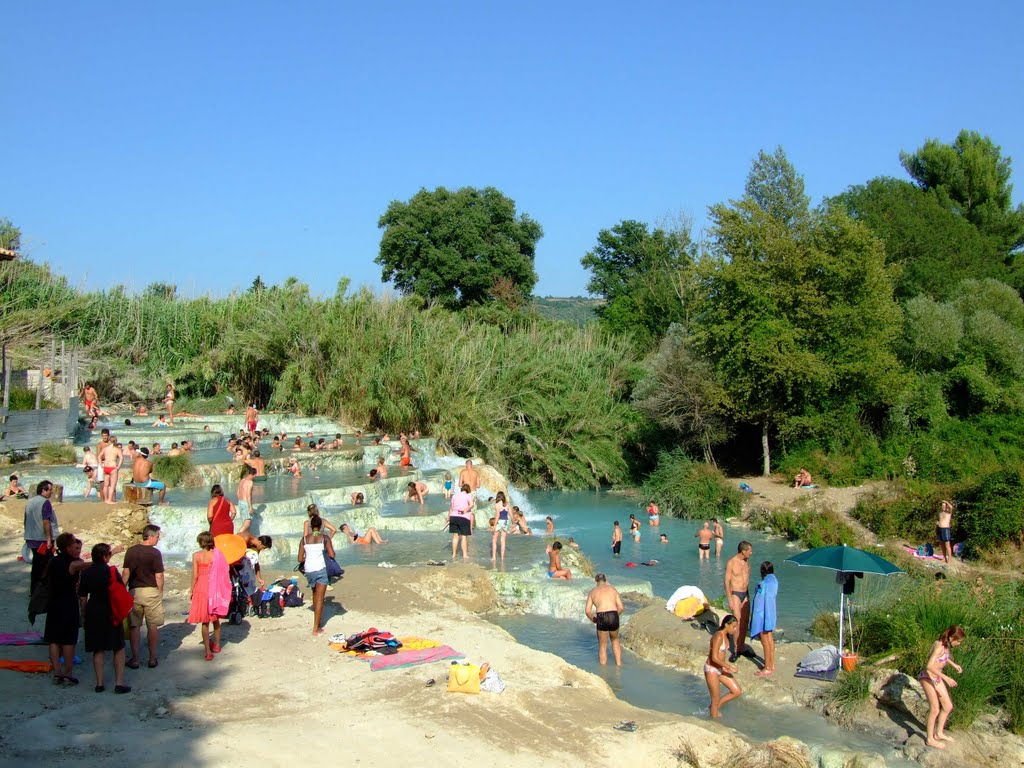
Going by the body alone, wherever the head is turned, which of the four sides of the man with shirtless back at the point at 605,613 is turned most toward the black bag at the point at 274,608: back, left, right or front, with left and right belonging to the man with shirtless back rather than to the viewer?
left

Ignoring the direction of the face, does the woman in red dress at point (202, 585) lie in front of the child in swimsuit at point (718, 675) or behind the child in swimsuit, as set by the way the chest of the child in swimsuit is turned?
behind

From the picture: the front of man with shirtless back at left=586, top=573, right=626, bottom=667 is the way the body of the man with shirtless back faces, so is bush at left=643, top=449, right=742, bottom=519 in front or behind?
in front

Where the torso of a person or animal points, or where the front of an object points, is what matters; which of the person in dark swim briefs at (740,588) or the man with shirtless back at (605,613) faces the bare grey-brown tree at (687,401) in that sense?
the man with shirtless back

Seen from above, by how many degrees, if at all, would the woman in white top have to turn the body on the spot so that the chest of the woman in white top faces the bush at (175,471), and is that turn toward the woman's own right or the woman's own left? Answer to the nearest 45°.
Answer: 0° — they already face it

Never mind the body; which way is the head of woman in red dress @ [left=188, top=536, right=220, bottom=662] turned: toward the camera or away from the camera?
away from the camera

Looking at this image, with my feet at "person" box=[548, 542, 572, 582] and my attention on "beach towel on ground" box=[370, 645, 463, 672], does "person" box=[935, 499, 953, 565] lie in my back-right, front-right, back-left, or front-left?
back-left

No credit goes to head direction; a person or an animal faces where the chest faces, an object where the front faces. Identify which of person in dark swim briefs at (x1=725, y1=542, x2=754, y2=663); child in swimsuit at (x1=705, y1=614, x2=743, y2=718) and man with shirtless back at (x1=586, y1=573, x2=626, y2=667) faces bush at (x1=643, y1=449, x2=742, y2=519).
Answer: the man with shirtless back

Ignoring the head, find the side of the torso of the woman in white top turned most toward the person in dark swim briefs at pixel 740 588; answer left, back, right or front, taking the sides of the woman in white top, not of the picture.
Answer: right

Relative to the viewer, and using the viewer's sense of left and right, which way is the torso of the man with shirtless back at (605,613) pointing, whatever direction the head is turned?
facing away from the viewer

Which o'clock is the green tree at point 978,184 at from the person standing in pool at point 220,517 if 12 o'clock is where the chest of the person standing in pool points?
The green tree is roughly at 2 o'clock from the person standing in pool.
